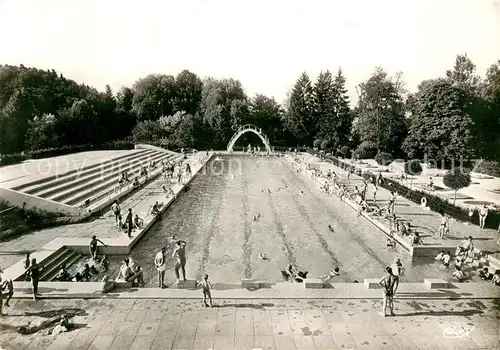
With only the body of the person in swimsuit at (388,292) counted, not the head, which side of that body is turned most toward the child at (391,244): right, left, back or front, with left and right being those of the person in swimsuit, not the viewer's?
front

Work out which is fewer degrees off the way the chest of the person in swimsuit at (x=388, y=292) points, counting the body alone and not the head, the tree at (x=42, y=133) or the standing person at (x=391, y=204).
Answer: the standing person

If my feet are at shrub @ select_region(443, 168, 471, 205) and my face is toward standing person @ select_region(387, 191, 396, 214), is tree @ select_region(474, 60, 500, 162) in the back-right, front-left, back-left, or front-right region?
back-right

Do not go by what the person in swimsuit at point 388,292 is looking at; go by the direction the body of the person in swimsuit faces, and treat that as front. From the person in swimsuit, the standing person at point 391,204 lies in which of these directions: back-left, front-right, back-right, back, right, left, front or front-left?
front

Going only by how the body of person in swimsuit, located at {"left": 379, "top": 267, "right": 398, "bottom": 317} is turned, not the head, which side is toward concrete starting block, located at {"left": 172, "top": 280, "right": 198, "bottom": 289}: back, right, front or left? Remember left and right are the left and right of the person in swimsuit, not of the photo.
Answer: left

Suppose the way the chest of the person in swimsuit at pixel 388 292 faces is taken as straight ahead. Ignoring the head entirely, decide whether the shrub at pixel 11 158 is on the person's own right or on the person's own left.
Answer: on the person's own left

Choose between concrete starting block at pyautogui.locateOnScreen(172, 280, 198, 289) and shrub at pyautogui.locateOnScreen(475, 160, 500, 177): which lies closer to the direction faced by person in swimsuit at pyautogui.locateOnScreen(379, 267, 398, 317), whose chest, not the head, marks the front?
the shrub

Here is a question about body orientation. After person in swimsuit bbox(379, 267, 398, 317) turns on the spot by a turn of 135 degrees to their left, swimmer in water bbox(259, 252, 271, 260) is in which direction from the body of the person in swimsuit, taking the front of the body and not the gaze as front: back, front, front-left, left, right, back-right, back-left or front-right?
right

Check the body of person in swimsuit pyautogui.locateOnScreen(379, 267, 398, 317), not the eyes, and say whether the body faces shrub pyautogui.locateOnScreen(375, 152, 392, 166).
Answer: yes

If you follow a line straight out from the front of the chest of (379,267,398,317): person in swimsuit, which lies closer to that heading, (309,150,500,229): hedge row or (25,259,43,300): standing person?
the hedge row

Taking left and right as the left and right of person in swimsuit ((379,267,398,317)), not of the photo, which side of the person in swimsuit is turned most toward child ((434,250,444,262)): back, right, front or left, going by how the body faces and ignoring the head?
front

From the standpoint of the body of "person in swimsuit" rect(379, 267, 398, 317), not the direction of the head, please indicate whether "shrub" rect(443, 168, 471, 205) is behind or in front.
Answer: in front

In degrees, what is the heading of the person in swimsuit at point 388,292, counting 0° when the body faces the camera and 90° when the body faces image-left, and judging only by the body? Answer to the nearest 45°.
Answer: approximately 180°

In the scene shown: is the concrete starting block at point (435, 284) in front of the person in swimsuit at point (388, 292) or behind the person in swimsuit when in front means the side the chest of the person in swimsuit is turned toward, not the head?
in front

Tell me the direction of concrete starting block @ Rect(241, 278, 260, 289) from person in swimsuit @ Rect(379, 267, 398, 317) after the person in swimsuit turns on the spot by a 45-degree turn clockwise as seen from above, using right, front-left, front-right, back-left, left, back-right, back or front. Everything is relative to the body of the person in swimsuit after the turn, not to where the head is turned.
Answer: back-left

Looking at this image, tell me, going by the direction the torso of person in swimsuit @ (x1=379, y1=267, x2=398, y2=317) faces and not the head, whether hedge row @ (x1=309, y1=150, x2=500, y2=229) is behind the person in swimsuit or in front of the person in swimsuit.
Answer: in front
